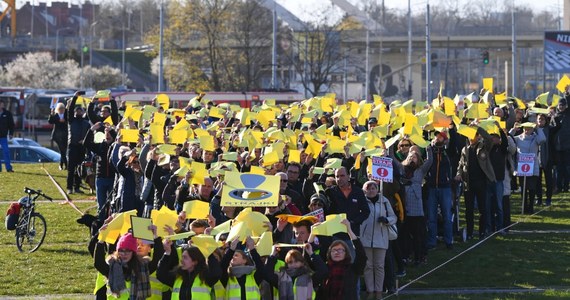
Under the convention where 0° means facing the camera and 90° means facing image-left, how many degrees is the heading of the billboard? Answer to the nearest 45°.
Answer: approximately 0°

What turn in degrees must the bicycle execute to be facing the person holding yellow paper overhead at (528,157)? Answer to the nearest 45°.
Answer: approximately 45° to its left

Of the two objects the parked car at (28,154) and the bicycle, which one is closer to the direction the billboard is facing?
the bicycle

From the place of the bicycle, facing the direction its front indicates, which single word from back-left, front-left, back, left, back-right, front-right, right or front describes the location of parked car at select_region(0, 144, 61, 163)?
back-left
